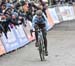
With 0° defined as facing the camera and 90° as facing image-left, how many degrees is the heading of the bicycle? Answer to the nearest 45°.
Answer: approximately 0°

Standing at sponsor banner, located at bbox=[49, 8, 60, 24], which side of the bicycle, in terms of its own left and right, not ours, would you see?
back

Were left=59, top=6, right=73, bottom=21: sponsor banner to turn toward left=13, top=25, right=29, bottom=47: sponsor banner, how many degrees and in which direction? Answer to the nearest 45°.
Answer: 0° — it already faces it
